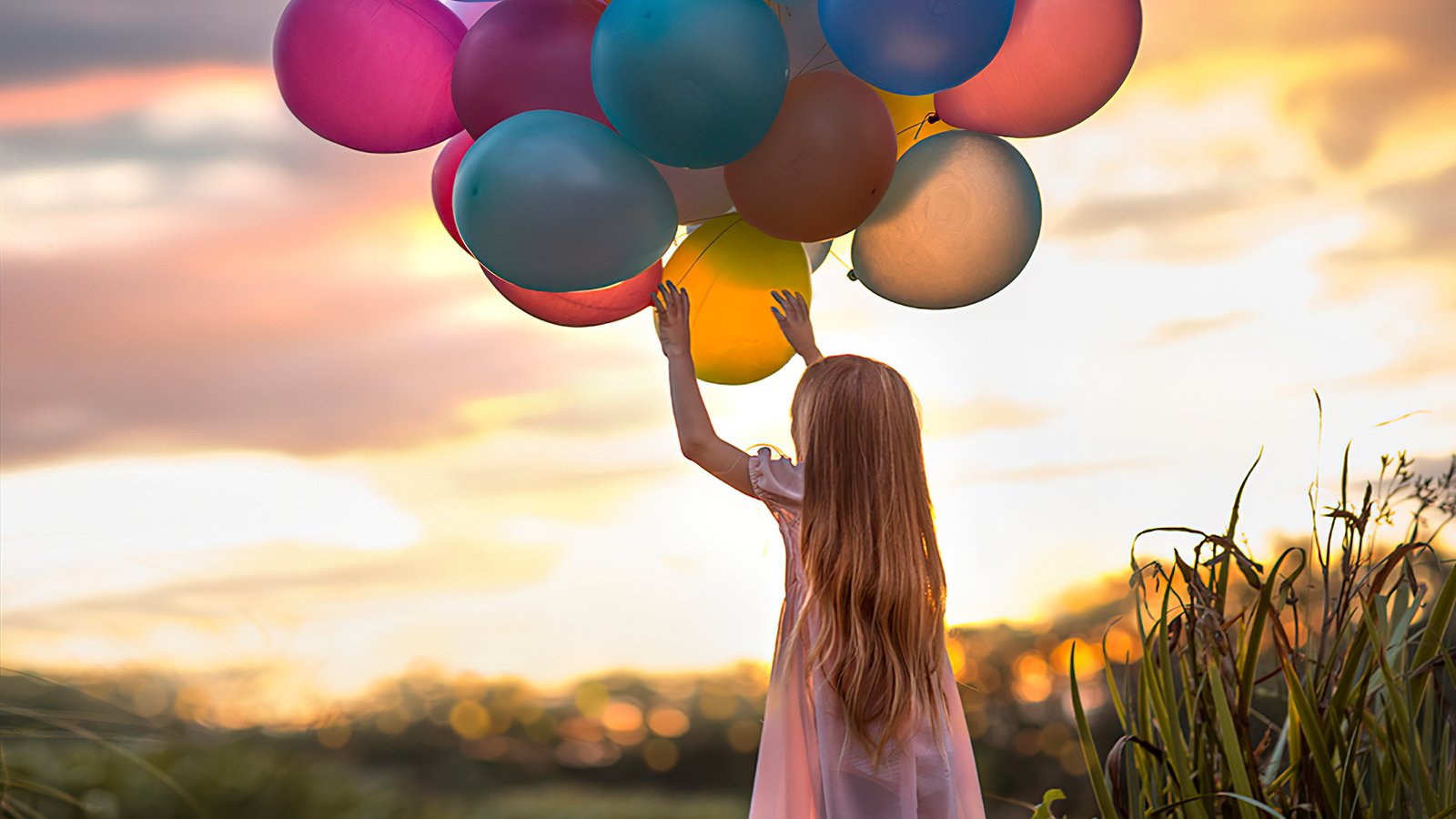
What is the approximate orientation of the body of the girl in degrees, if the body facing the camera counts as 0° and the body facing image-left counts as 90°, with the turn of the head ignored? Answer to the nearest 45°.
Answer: approximately 135°

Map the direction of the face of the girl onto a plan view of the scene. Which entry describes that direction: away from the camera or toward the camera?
away from the camera

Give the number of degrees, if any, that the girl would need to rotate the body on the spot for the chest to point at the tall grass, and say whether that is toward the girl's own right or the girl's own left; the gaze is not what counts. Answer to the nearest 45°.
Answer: approximately 135° to the girl's own right
